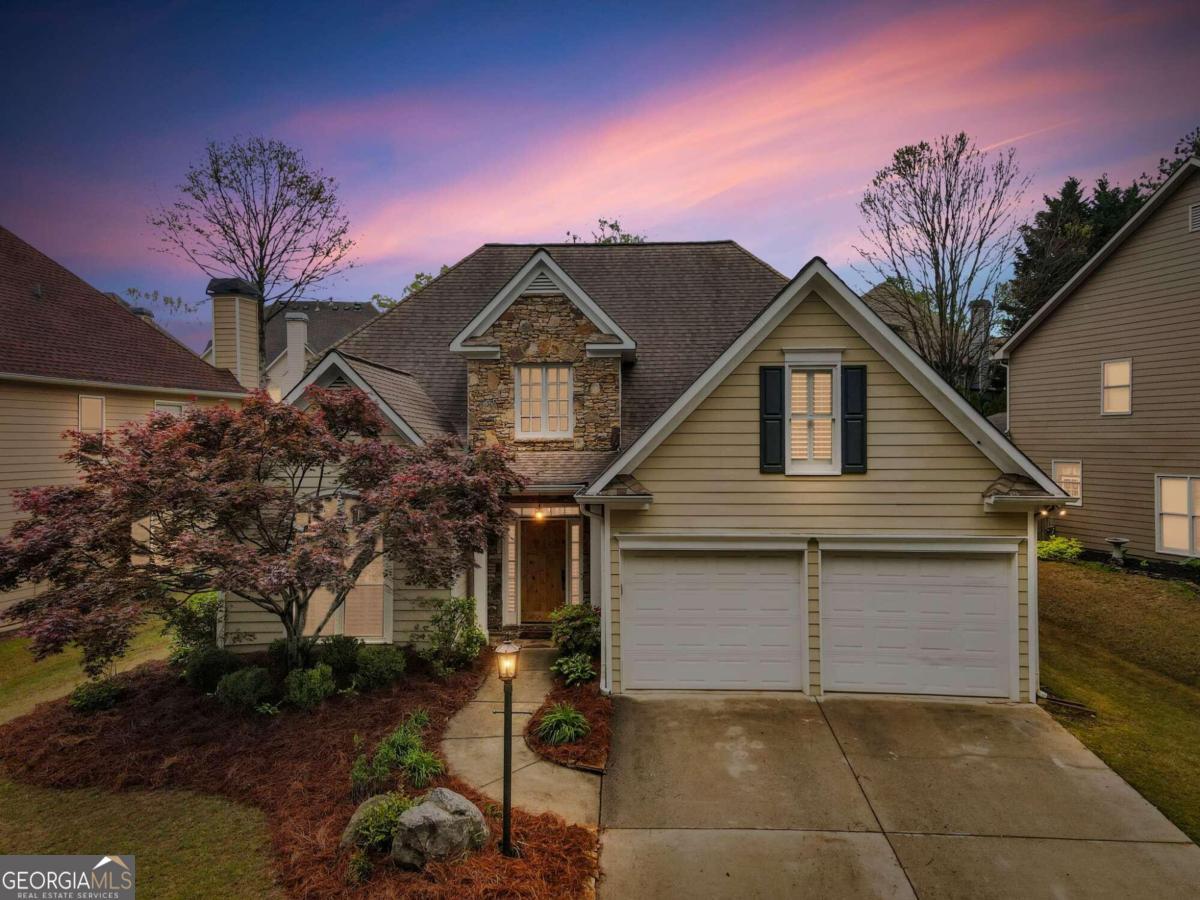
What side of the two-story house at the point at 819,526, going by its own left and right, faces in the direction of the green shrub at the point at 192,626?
right

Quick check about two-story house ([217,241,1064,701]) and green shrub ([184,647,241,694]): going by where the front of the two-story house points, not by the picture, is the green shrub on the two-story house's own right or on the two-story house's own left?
on the two-story house's own right

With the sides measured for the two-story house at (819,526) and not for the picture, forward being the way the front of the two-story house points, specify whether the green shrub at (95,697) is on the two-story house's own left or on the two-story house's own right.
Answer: on the two-story house's own right

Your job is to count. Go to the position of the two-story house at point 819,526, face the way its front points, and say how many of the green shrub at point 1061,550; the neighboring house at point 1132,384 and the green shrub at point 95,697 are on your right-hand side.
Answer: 1

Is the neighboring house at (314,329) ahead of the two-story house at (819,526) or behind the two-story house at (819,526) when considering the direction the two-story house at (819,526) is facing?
behind

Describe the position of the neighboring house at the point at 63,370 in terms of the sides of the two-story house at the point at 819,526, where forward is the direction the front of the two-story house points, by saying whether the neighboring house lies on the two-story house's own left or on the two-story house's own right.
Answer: on the two-story house's own right

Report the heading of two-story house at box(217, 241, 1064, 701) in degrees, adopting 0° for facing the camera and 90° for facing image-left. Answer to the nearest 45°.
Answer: approximately 0°

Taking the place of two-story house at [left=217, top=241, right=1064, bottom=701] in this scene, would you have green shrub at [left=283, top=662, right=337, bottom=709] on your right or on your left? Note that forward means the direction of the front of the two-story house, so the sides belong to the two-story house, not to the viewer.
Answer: on your right

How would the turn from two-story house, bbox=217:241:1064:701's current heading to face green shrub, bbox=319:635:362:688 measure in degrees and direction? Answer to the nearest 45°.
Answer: approximately 90° to its right

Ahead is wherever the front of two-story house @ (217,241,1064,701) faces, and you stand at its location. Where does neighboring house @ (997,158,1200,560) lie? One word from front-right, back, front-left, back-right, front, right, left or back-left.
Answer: back-left
